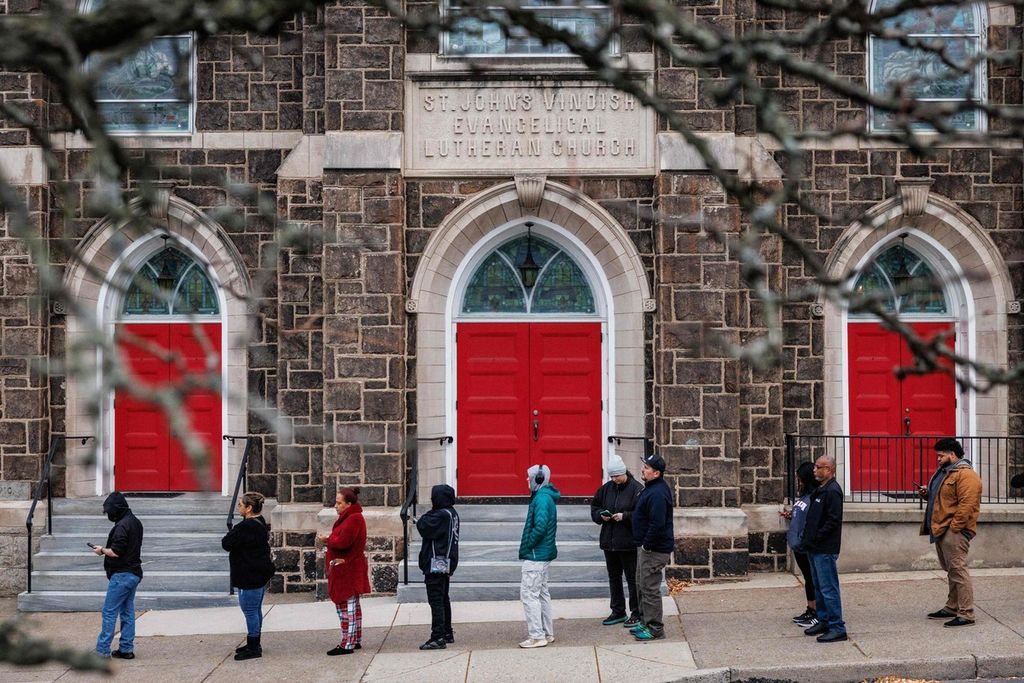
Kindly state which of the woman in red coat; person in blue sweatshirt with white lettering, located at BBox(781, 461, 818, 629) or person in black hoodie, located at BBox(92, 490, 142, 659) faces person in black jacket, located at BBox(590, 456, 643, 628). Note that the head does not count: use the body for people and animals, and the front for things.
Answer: the person in blue sweatshirt with white lettering

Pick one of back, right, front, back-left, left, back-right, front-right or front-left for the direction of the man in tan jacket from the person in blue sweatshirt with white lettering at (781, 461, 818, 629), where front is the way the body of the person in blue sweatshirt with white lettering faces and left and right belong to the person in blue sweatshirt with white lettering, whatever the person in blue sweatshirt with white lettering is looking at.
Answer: back

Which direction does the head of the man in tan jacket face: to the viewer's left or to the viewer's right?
to the viewer's left

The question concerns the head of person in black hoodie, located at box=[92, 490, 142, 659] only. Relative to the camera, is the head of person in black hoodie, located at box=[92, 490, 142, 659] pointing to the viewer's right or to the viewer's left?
to the viewer's left

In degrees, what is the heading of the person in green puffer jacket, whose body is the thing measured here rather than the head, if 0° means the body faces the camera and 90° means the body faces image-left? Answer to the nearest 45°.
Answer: approximately 90°

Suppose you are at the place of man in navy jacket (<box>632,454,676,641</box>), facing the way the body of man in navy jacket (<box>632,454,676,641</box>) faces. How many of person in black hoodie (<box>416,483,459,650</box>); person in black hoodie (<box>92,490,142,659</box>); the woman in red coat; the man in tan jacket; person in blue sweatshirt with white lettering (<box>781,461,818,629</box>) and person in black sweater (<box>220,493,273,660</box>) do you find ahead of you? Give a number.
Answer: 4

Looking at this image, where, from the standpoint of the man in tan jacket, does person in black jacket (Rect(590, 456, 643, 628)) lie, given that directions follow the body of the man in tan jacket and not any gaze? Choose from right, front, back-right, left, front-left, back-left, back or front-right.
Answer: front

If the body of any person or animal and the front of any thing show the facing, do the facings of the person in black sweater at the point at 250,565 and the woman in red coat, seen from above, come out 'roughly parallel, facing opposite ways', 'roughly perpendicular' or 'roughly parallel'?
roughly parallel

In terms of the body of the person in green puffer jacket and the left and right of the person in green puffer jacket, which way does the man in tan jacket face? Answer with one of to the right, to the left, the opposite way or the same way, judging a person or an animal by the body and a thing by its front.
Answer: the same way

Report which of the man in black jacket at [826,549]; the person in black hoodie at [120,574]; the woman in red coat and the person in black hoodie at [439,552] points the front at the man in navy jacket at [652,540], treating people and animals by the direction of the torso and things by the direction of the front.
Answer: the man in black jacket at [826,549]

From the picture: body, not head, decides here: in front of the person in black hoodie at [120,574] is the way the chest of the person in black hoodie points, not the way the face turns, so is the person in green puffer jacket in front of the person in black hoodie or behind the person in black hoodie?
behind

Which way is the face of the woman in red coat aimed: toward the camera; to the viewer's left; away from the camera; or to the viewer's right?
to the viewer's left

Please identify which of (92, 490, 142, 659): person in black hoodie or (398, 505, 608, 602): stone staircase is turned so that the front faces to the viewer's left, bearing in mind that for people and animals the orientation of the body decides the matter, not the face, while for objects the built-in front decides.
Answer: the person in black hoodie

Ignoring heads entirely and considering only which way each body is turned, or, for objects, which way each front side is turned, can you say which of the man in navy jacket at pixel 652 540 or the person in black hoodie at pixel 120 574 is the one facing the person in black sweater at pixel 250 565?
the man in navy jacket

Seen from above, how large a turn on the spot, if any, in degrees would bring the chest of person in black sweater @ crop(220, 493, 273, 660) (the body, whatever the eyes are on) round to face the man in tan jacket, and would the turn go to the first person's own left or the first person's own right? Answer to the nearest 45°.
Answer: approximately 180°

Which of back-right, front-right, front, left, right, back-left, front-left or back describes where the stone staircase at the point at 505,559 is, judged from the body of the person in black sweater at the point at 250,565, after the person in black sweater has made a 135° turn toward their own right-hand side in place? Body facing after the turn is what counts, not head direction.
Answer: front

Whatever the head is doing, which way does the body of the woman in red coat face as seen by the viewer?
to the viewer's left

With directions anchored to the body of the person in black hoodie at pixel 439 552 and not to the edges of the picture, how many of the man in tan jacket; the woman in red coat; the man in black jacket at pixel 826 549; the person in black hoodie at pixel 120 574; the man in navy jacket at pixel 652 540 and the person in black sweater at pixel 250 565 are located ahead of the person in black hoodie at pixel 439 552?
3

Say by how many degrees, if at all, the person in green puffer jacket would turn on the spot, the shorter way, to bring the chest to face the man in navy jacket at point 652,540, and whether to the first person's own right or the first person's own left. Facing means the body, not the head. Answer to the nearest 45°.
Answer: approximately 180°
